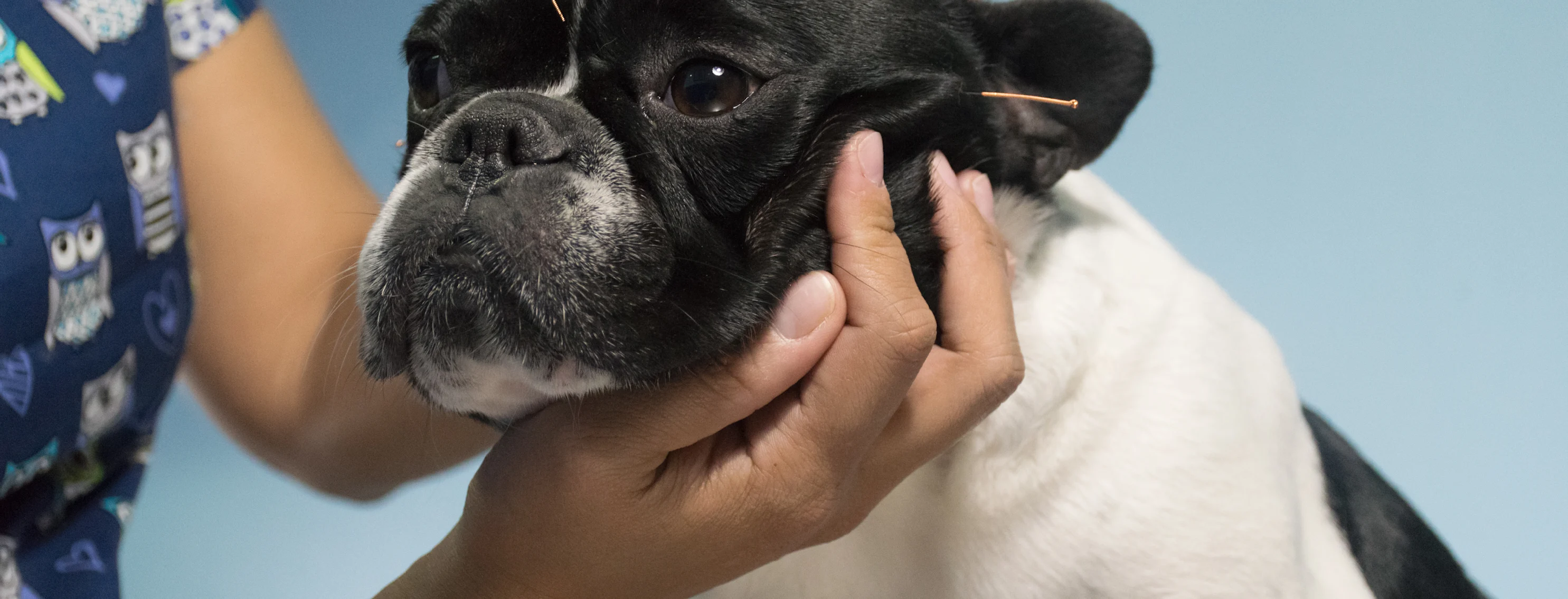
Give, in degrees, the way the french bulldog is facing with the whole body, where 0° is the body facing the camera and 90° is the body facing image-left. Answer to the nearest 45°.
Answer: approximately 45°
